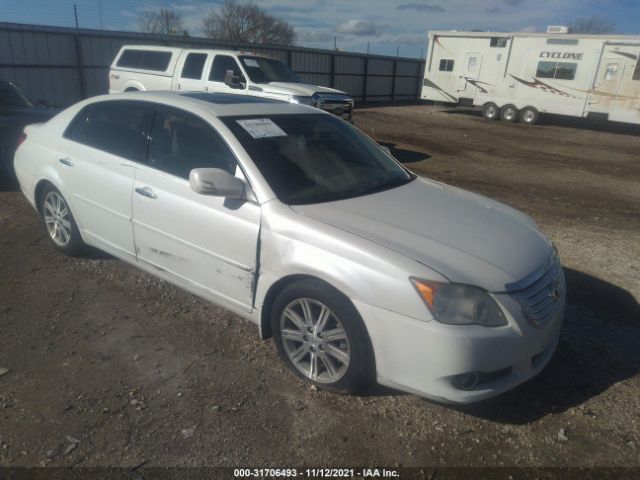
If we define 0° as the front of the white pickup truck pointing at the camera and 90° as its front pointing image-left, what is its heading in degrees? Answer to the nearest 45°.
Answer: approximately 315°

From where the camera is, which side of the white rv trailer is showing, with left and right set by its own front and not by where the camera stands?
right

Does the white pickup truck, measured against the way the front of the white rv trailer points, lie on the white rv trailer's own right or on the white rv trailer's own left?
on the white rv trailer's own right

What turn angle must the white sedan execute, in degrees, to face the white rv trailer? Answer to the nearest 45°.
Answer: approximately 90° to its left

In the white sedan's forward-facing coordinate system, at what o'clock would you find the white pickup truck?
The white pickup truck is roughly at 7 o'clock from the white sedan.

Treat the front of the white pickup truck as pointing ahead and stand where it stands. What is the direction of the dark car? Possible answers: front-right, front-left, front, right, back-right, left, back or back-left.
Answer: right

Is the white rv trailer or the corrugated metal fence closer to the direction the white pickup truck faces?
the white rv trailer
